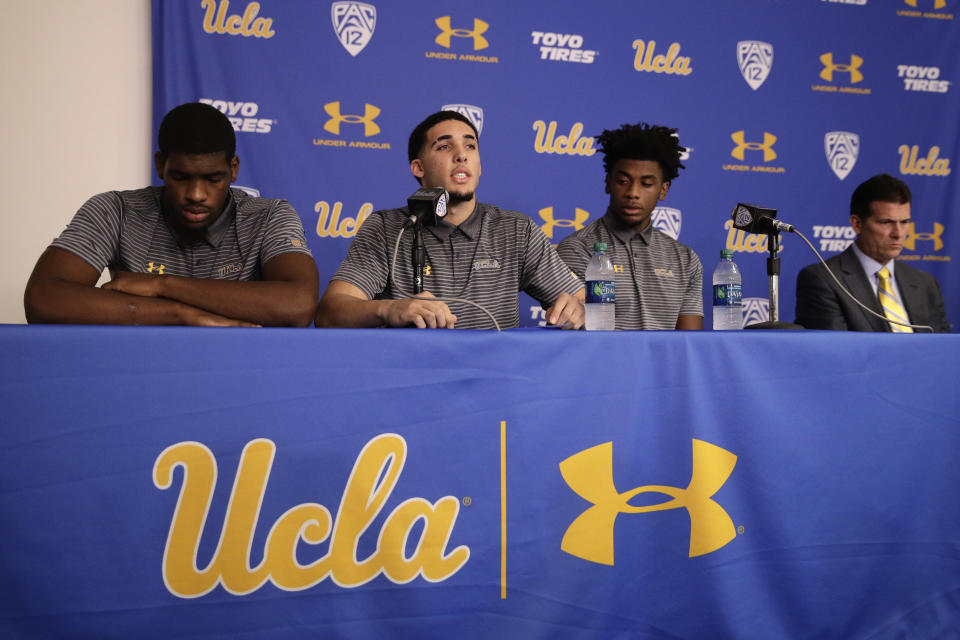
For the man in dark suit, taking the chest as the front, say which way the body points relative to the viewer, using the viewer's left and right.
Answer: facing the viewer and to the right of the viewer

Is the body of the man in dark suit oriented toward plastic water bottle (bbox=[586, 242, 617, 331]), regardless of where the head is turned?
no

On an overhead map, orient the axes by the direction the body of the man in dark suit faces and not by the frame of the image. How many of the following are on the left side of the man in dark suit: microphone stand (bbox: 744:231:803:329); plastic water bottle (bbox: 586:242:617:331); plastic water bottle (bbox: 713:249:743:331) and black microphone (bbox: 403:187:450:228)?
0

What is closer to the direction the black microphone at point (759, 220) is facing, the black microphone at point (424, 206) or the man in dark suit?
the black microphone

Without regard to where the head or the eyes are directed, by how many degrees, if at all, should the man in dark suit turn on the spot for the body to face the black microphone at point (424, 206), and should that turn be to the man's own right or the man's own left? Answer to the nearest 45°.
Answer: approximately 90° to the man's own right

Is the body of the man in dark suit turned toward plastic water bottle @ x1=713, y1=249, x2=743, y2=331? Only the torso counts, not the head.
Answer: no

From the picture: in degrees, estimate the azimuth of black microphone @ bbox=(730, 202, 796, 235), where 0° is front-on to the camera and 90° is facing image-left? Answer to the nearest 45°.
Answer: approximately 90°

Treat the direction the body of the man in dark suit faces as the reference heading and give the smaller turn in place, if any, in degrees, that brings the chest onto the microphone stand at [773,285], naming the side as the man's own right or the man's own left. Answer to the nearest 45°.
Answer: approximately 45° to the man's own right

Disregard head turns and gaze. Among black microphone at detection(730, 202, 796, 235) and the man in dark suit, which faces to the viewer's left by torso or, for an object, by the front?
the black microphone

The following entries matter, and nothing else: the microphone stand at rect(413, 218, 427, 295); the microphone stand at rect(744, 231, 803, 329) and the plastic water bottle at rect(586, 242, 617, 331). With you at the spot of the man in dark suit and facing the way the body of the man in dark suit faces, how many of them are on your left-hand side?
0

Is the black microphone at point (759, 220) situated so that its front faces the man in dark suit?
no

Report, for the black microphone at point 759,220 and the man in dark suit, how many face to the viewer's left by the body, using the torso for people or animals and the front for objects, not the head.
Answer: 1

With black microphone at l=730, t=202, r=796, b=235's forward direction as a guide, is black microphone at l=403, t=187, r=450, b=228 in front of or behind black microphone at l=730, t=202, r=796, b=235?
in front
